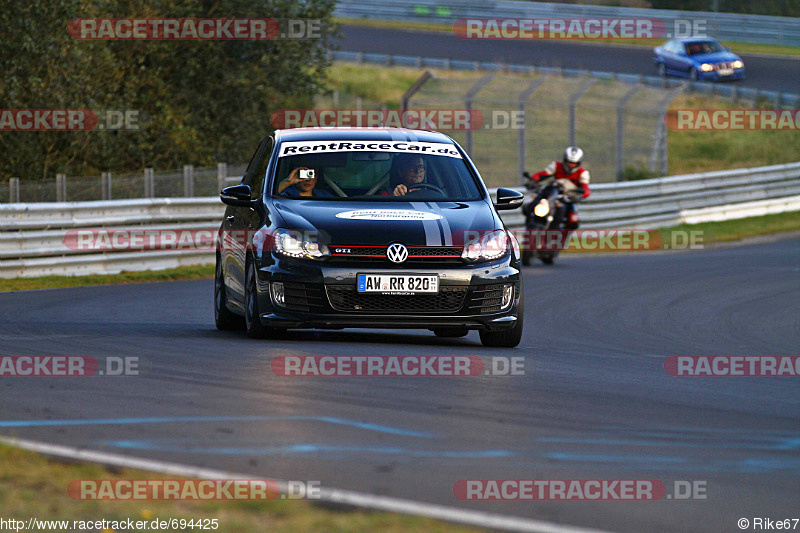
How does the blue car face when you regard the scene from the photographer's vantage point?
facing the viewer and to the right of the viewer

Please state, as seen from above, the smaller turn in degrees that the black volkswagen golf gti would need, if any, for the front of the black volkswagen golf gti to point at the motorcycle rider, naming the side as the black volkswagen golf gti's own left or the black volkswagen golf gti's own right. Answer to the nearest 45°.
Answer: approximately 180°

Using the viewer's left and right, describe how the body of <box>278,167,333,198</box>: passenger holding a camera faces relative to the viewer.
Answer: facing the viewer

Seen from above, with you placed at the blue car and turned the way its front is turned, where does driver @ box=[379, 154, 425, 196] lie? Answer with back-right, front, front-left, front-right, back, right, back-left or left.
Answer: front-right

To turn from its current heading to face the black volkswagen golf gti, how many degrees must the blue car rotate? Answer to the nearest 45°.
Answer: approximately 45° to its right

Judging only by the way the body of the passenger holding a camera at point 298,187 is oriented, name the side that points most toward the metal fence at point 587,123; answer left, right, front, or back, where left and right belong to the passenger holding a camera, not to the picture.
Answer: back

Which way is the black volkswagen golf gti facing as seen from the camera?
toward the camera
